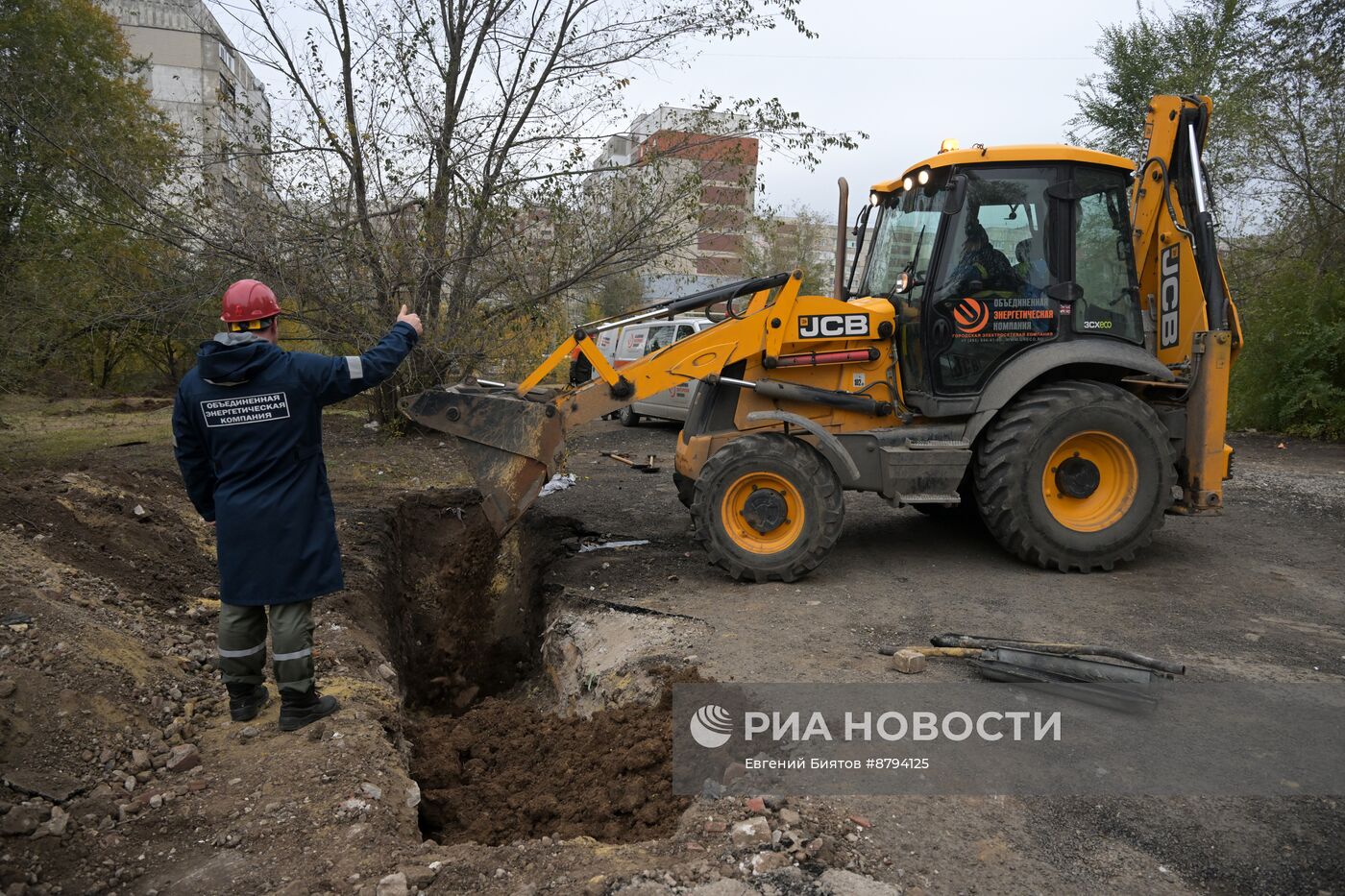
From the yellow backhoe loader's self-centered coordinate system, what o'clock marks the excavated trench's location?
The excavated trench is roughly at 11 o'clock from the yellow backhoe loader.

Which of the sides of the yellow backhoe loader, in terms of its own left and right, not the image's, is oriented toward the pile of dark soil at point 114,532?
front

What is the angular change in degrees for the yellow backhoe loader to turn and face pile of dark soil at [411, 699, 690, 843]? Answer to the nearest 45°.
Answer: approximately 45° to its left

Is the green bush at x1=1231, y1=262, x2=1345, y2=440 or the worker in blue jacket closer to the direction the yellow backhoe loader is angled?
the worker in blue jacket

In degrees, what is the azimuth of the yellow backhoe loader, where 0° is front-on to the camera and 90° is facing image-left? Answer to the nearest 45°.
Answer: approximately 90°

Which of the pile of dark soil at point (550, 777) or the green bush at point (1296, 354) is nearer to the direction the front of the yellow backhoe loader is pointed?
the pile of dark soil

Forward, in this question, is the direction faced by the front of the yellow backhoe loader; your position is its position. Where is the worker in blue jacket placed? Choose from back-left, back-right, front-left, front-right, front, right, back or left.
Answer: front-left

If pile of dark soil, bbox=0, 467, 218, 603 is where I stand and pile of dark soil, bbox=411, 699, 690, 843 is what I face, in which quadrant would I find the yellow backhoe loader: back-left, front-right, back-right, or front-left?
front-left

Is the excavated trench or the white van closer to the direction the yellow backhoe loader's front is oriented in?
the excavated trench

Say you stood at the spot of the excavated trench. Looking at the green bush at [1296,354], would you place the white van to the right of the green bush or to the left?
left

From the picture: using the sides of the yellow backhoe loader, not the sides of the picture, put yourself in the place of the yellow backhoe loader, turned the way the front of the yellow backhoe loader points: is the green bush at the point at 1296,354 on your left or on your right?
on your right

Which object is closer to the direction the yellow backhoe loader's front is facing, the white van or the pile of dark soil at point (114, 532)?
the pile of dark soil

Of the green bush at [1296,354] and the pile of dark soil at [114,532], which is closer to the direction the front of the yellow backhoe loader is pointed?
the pile of dark soil
